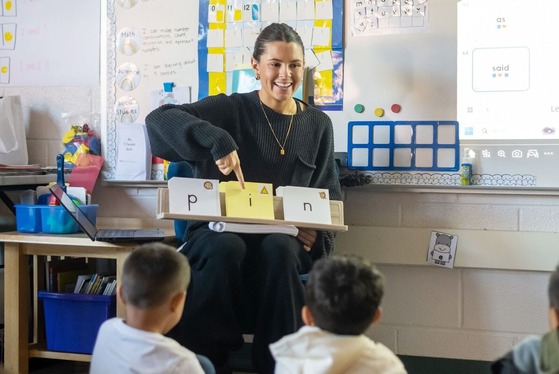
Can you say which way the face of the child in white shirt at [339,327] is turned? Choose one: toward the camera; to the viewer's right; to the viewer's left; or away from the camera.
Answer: away from the camera

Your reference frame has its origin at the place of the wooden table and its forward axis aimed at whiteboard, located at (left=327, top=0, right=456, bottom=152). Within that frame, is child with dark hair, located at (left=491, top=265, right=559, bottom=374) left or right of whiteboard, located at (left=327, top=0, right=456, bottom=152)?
right

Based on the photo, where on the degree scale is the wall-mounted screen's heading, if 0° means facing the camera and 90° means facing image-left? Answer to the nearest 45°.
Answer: approximately 0°

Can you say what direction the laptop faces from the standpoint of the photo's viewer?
facing to the right of the viewer

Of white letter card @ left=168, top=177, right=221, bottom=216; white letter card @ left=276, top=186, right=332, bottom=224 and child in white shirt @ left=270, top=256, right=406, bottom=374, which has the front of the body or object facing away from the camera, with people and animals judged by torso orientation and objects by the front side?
the child in white shirt

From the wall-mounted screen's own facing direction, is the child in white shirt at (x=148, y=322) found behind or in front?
in front

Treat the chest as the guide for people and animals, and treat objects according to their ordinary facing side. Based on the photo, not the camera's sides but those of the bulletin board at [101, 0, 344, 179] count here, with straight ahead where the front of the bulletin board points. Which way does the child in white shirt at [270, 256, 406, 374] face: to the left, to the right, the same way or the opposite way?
the opposite way

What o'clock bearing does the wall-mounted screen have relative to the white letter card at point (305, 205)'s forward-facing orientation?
The wall-mounted screen is roughly at 8 o'clock from the white letter card.
